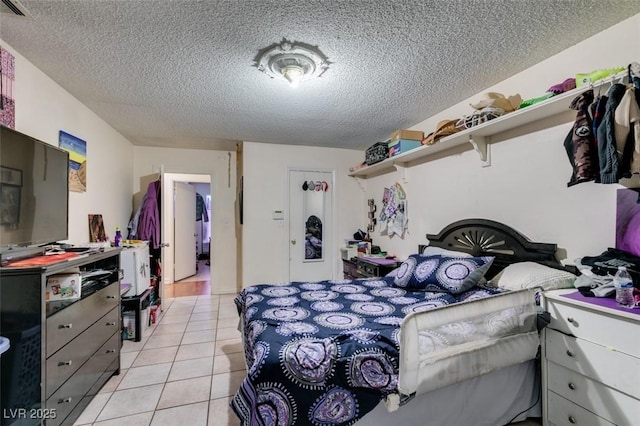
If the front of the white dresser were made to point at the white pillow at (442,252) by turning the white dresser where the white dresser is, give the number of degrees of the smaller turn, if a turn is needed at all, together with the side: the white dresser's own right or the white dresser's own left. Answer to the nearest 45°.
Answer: approximately 90° to the white dresser's own right

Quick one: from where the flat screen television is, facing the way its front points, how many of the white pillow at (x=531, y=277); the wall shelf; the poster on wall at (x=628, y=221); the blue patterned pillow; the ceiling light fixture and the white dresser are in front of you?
6

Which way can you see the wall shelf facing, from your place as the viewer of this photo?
facing the viewer and to the left of the viewer

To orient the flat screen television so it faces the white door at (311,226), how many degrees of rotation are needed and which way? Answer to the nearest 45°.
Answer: approximately 45° to its left

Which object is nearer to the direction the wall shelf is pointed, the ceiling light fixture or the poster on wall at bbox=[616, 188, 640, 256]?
the ceiling light fixture

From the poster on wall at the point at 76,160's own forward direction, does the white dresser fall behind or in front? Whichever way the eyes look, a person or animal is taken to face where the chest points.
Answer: in front

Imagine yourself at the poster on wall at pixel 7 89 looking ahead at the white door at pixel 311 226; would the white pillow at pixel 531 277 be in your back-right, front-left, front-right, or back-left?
front-right

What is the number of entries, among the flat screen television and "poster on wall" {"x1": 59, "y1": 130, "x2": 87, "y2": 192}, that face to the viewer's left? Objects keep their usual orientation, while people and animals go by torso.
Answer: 0

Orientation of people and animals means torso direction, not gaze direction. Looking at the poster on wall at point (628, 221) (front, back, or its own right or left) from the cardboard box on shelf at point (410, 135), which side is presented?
right

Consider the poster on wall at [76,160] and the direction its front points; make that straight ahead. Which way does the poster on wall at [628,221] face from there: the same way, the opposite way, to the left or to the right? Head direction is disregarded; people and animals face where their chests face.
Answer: the opposite way

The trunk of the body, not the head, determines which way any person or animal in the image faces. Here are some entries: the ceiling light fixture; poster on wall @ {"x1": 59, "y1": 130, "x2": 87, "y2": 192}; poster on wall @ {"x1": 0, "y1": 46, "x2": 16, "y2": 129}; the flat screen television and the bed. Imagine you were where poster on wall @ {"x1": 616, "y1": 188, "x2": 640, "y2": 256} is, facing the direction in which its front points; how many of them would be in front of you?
5

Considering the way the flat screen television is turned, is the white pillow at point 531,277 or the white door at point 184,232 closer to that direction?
the white pillow

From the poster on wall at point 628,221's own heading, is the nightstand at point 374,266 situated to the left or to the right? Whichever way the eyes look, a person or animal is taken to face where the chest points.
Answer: on its right

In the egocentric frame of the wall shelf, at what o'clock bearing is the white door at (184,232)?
The white door is roughly at 2 o'clock from the wall shelf.

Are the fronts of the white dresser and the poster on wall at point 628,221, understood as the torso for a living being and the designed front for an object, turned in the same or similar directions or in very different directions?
same or similar directions
